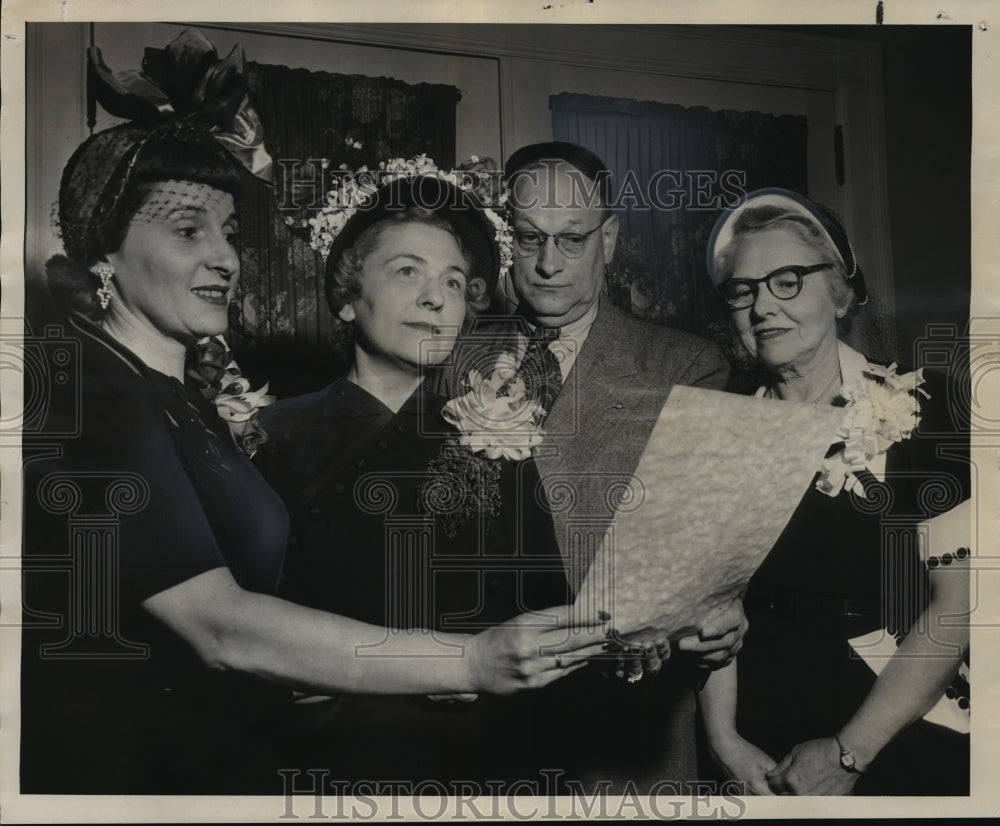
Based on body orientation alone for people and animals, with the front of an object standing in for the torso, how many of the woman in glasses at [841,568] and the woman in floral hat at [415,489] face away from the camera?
0

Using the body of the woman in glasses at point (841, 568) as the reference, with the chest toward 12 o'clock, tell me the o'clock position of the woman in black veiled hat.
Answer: The woman in black veiled hat is roughly at 1 o'clock from the woman in glasses.

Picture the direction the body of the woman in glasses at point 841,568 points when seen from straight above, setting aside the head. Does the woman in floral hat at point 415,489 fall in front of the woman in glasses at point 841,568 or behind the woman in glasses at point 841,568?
in front

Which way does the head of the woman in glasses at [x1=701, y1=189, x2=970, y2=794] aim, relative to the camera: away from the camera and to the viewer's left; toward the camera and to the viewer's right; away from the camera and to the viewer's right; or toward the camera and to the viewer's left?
toward the camera and to the viewer's left

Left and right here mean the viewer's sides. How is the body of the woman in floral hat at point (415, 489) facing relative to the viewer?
facing the viewer and to the right of the viewer

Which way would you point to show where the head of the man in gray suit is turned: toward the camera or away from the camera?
toward the camera
